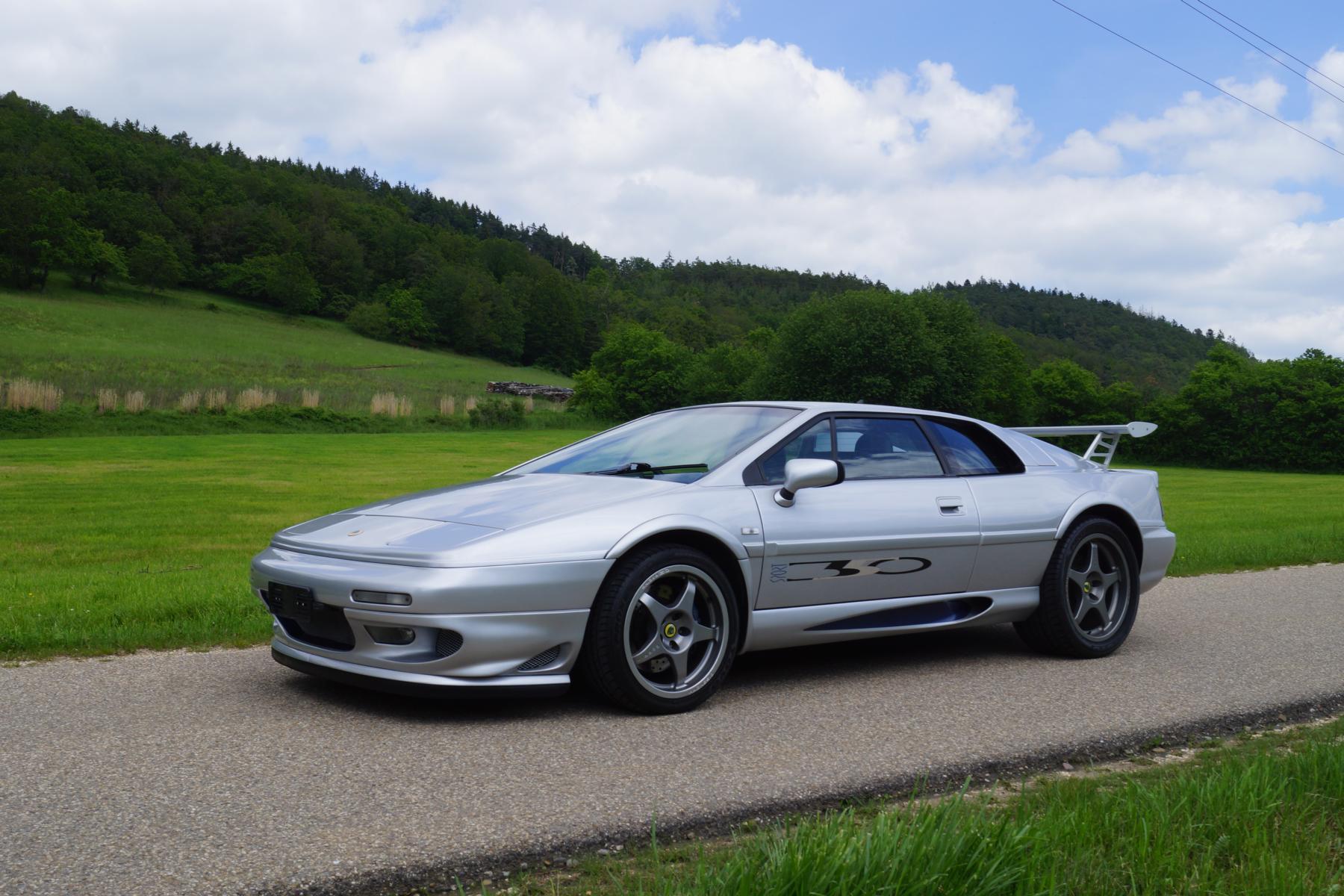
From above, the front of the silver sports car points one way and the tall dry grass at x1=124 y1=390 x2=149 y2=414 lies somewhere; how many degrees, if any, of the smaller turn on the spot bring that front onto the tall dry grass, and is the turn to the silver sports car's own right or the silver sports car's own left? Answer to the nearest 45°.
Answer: approximately 90° to the silver sports car's own right

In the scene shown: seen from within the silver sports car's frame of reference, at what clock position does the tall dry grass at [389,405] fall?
The tall dry grass is roughly at 4 o'clock from the silver sports car.

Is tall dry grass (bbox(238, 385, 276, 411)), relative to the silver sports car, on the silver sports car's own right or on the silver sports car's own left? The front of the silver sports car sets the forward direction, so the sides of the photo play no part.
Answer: on the silver sports car's own right

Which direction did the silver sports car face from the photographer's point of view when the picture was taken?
facing the viewer and to the left of the viewer
